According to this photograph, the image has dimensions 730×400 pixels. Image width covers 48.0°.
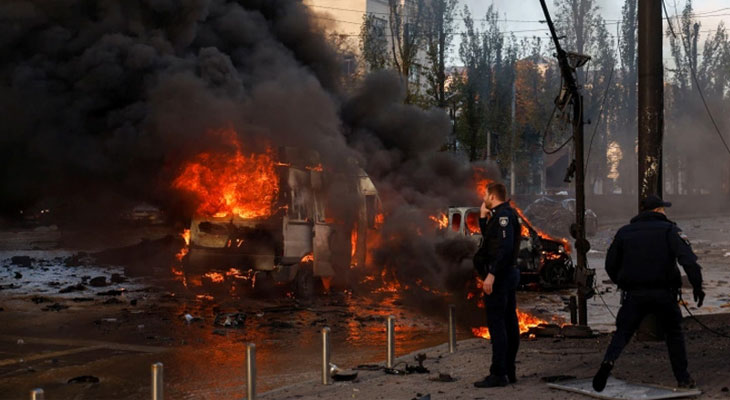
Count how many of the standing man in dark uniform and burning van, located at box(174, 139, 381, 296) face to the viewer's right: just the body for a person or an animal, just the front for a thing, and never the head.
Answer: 0

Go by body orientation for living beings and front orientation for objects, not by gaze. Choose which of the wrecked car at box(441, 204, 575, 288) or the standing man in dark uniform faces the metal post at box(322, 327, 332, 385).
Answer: the standing man in dark uniform

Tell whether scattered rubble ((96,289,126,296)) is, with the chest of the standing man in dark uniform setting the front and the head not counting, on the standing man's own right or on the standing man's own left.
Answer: on the standing man's own right

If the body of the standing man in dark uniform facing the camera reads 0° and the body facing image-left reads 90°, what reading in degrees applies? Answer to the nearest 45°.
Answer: approximately 90°

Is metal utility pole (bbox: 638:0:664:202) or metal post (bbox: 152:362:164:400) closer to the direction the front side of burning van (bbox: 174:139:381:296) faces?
the metal post

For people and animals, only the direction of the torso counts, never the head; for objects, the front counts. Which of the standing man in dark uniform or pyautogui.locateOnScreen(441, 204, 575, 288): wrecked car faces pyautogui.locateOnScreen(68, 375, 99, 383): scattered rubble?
the standing man in dark uniform

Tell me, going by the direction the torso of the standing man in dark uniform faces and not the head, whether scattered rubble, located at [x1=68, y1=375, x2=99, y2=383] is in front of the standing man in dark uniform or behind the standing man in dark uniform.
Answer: in front
